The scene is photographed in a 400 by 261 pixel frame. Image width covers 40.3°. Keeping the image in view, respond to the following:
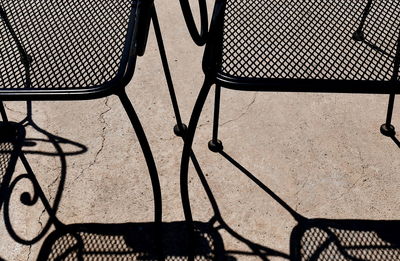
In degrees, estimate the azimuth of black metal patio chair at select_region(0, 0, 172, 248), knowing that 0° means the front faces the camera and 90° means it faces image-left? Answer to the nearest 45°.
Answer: approximately 0°

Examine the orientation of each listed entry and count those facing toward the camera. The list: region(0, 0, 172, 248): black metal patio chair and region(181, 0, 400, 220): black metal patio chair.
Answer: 2

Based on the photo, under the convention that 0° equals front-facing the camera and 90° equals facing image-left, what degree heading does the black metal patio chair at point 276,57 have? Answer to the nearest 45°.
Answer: approximately 0°
